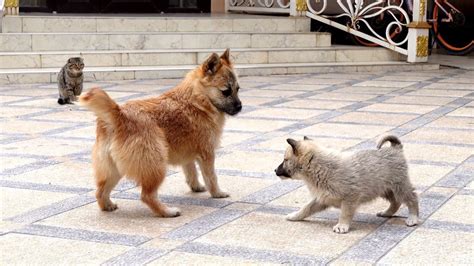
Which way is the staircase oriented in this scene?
toward the camera

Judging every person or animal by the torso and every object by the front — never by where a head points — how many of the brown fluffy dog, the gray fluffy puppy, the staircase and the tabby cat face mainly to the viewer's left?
1

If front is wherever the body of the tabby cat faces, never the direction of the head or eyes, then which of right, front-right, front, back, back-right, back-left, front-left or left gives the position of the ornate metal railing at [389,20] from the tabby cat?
left

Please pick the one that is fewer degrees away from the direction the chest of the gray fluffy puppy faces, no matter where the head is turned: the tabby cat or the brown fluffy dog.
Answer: the brown fluffy dog

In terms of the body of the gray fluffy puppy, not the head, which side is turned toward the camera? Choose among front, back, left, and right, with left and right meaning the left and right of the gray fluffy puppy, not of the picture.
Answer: left

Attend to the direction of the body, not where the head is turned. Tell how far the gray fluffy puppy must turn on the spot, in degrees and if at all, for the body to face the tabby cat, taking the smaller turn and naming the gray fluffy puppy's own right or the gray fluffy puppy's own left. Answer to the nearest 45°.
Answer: approximately 45° to the gray fluffy puppy's own right

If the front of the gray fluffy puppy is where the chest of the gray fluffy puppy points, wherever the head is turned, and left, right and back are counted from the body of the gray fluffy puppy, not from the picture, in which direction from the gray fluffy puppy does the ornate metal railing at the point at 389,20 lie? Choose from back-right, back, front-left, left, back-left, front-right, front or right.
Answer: right

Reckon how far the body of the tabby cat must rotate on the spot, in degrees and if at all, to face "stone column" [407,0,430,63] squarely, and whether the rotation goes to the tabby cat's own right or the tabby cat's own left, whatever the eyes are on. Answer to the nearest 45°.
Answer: approximately 90° to the tabby cat's own left

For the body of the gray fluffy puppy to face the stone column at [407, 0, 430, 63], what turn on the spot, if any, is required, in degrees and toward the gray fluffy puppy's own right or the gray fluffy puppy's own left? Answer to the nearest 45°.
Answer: approximately 90° to the gray fluffy puppy's own right

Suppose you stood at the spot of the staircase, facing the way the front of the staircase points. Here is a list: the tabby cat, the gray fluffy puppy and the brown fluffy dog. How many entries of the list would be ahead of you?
3

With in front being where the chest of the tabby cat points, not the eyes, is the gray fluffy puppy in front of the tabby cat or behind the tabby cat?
in front

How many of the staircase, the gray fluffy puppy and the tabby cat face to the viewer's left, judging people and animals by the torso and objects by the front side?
1

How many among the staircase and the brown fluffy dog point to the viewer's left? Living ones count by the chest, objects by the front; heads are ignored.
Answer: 0

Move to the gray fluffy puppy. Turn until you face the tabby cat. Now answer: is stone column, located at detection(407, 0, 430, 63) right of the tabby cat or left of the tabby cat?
right
